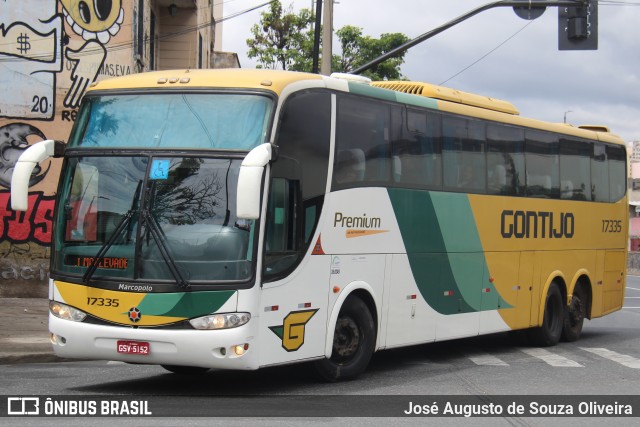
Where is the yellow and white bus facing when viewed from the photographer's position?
facing the viewer and to the left of the viewer

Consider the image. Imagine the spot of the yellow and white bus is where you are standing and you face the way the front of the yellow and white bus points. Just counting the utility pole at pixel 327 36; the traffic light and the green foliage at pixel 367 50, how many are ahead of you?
0

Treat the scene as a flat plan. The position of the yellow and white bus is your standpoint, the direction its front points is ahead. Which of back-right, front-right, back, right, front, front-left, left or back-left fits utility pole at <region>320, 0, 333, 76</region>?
back-right

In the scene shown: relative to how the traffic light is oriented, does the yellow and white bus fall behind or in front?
behind

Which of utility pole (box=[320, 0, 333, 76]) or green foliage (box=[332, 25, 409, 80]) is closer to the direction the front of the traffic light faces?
the green foliage

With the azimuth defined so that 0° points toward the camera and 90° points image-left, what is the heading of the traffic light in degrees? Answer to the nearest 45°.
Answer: approximately 180°

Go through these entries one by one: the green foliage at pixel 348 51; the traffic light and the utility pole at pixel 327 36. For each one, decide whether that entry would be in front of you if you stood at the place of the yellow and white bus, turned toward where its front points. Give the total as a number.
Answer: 0

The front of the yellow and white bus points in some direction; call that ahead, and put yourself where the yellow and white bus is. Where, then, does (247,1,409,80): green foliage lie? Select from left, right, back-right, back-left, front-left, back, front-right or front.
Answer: back-right

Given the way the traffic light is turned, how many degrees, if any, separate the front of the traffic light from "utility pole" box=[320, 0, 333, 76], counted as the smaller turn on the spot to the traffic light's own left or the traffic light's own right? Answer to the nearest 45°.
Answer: approximately 90° to the traffic light's own left

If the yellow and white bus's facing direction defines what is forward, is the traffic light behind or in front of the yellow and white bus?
behind

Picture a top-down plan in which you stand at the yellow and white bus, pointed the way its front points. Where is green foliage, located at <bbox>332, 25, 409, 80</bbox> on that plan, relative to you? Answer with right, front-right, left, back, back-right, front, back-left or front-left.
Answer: back-right

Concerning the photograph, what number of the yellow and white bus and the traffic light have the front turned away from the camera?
1

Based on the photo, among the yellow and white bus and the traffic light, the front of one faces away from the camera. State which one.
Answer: the traffic light
